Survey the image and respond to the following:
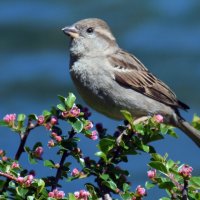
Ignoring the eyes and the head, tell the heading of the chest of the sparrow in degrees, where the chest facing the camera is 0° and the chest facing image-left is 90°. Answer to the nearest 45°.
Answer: approximately 90°
